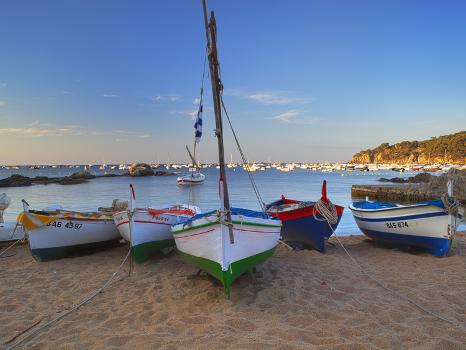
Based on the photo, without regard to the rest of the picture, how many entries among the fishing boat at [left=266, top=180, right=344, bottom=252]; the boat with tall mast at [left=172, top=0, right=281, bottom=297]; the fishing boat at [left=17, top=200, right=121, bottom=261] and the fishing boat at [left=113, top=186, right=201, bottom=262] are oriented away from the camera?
0

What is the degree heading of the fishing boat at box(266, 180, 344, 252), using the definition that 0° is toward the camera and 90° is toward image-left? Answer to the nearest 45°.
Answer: approximately 315°

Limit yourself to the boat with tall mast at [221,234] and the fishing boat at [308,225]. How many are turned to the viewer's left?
0

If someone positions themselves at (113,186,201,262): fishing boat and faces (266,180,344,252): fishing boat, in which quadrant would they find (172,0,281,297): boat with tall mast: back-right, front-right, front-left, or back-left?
front-right

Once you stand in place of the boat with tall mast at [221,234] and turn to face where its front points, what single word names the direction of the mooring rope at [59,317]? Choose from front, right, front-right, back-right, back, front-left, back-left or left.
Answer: right

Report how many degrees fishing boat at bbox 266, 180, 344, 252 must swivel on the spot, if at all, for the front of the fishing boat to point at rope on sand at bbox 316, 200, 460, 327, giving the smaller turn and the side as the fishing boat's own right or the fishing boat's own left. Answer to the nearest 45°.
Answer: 0° — it already faces it

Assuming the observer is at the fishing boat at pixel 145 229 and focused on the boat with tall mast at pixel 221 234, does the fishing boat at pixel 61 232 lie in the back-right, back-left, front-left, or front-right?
back-right

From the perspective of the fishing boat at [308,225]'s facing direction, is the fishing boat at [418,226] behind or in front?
in front

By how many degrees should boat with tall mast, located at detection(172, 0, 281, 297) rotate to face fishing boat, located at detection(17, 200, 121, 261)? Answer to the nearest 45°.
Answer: approximately 135° to its right

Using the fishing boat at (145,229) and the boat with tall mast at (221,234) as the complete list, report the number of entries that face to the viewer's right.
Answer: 0
